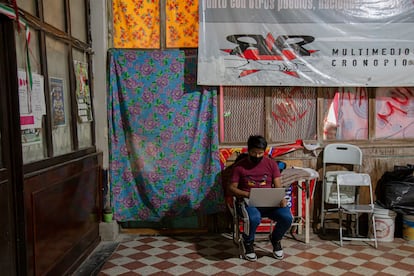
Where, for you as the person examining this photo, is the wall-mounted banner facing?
facing the viewer

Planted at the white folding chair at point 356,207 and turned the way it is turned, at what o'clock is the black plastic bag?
The black plastic bag is roughly at 8 o'clock from the white folding chair.

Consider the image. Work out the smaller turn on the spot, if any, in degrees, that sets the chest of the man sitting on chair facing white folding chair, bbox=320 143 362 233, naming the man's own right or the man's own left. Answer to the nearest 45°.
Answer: approximately 135° to the man's own left

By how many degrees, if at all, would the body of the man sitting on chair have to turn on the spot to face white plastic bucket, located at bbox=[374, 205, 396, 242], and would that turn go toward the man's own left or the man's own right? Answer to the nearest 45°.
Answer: approximately 90° to the man's own left

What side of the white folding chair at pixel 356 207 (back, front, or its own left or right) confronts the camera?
front

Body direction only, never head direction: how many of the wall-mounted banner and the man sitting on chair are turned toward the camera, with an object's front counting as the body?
2

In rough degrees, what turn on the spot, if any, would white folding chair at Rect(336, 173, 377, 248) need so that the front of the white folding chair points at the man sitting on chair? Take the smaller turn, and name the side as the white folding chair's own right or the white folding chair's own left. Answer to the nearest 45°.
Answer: approximately 45° to the white folding chair's own right

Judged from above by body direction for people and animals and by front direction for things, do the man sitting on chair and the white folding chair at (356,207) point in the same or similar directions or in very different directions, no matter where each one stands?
same or similar directions

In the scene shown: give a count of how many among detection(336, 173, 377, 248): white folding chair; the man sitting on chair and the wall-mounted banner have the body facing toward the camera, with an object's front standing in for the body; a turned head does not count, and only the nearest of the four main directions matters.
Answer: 3

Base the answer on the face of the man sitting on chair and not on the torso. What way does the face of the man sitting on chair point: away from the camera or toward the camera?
toward the camera

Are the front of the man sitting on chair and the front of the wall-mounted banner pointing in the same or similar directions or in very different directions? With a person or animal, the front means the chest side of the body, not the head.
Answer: same or similar directions
